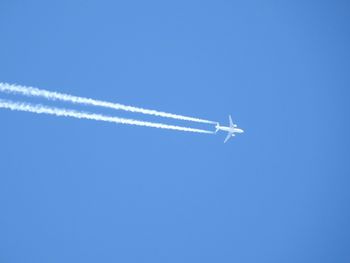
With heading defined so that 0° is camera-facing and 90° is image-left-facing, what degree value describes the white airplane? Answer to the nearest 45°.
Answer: approximately 270°
